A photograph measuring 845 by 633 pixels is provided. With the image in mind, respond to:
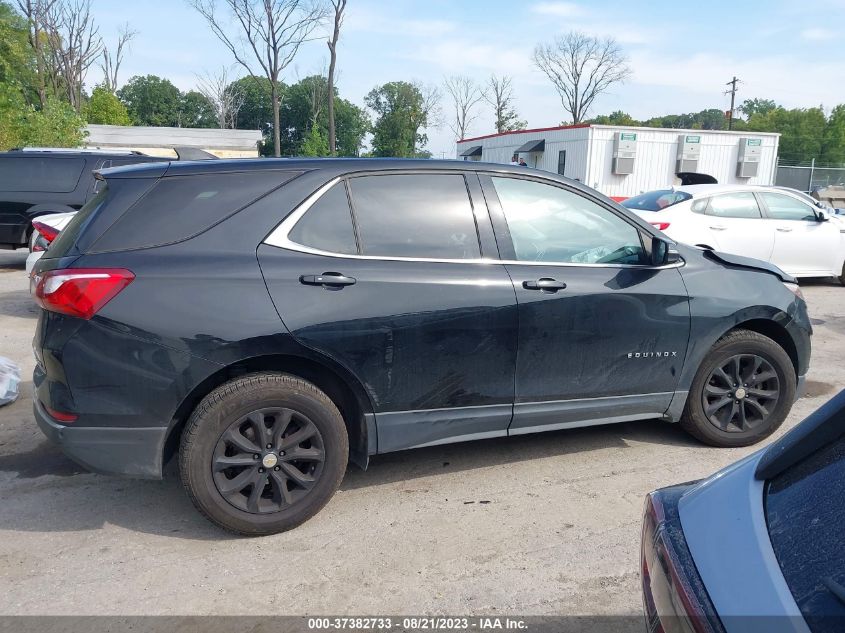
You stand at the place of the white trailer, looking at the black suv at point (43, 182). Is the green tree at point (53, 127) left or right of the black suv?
right

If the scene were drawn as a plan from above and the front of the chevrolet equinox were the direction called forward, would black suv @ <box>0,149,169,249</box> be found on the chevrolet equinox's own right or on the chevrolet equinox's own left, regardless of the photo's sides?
on the chevrolet equinox's own left

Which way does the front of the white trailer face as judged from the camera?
facing the viewer and to the left of the viewer

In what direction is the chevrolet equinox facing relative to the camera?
to the viewer's right

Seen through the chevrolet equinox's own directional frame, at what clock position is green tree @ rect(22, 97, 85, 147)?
The green tree is roughly at 8 o'clock from the chevrolet equinox.

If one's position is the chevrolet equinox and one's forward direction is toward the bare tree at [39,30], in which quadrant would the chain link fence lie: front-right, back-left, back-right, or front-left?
front-right

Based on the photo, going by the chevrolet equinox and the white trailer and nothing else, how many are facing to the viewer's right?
1

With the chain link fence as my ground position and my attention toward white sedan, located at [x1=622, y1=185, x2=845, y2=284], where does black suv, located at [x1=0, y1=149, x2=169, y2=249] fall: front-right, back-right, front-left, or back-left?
front-right
